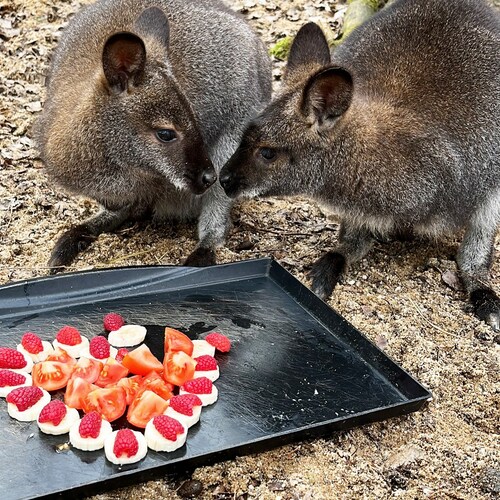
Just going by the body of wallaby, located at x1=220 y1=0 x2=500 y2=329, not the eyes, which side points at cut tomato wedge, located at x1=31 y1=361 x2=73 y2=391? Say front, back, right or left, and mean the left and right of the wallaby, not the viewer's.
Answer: front

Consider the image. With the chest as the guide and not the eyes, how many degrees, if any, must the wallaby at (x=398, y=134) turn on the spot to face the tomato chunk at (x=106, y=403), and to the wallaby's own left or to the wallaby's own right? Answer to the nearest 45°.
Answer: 0° — it already faces it

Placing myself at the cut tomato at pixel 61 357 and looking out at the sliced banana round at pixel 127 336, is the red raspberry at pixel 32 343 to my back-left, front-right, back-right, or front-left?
back-left

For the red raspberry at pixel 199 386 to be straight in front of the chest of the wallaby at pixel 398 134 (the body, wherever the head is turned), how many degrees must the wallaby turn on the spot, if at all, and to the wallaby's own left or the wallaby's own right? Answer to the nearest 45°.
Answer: approximately 45° to the wallaby's own left

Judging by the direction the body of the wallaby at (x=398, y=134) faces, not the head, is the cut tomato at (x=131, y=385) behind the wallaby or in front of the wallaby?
in front

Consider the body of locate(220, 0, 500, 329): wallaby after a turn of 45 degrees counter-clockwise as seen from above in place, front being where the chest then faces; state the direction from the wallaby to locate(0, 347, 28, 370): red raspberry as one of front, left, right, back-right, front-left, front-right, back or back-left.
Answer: front-right

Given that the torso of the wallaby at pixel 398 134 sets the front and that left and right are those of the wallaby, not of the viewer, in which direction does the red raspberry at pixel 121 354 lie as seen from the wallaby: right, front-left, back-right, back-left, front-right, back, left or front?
front

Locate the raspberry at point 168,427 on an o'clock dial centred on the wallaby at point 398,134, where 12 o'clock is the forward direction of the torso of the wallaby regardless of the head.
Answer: The raspberry is roughly at 11 o'clock from the wallaby.

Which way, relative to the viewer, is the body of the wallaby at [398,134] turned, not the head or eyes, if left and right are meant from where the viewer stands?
facing the viewer and to the left of the viewer

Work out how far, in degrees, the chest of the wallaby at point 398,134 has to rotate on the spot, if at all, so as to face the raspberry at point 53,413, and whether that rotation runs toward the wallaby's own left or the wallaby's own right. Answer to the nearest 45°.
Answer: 0° — it already faces it

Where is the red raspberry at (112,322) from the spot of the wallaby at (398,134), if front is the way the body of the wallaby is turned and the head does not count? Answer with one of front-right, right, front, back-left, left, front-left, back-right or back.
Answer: front

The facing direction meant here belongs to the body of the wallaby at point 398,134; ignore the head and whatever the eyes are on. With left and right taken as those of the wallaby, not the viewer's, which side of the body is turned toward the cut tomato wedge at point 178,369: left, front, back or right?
front

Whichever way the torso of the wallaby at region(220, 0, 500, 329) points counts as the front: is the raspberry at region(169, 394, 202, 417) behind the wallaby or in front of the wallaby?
in front

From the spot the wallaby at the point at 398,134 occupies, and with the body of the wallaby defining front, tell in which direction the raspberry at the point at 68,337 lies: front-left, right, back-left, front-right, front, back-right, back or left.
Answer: front
